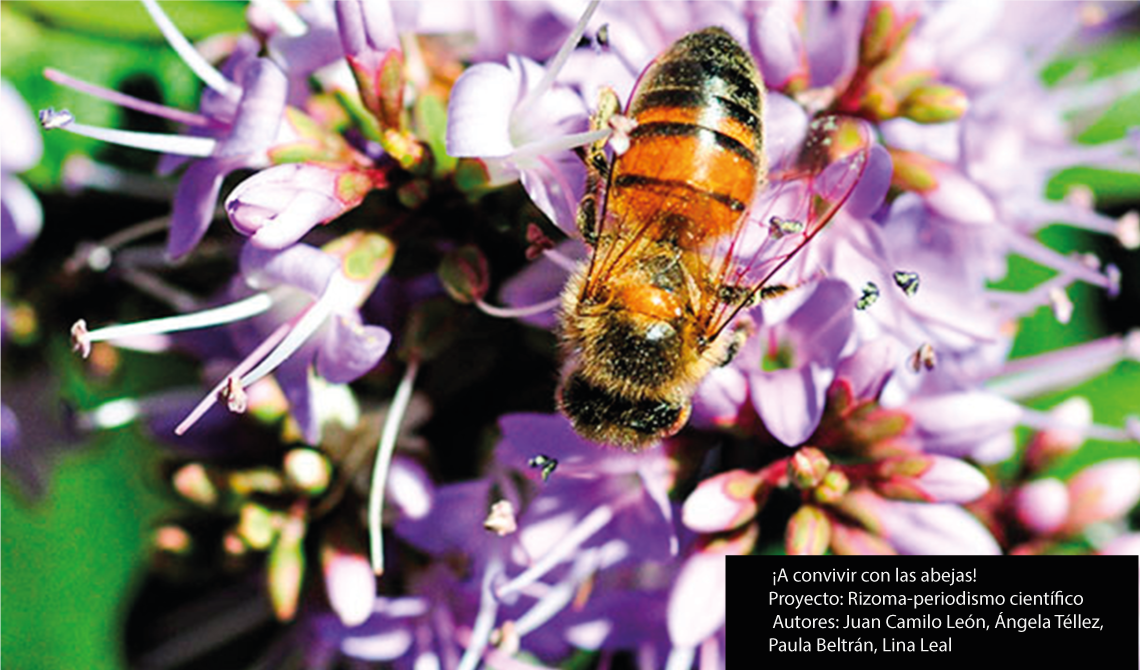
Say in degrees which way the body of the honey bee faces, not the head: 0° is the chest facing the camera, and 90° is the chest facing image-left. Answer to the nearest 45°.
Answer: approximately 0°
